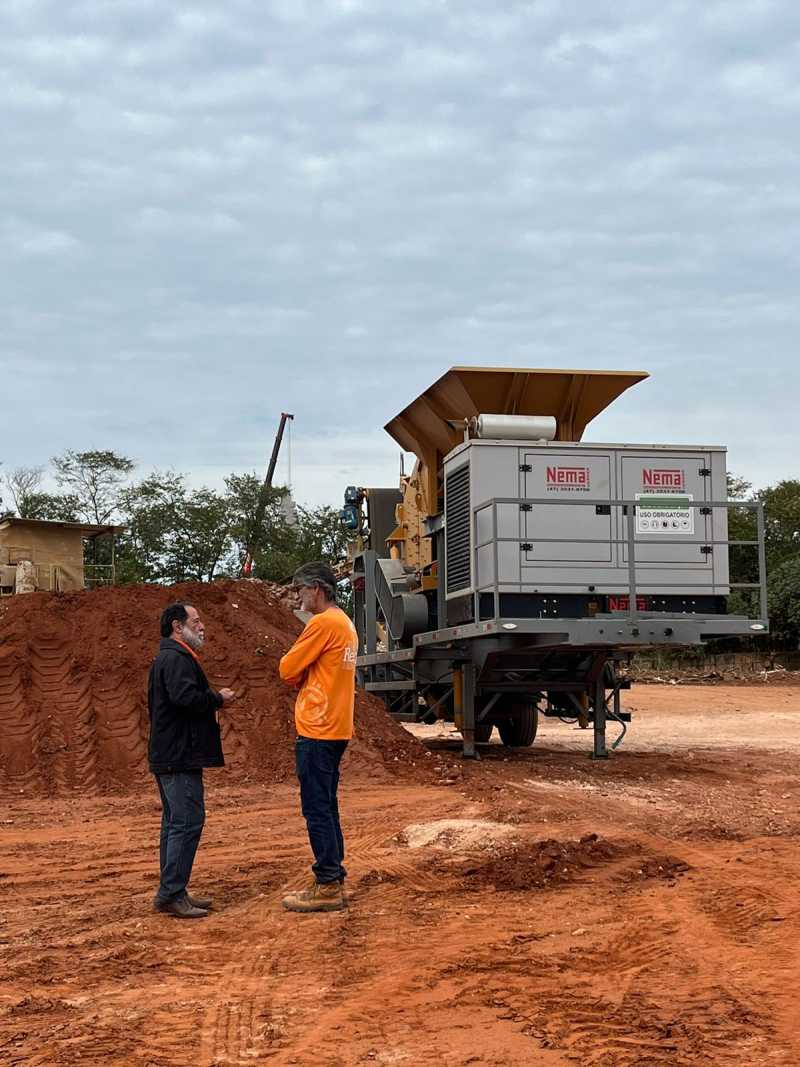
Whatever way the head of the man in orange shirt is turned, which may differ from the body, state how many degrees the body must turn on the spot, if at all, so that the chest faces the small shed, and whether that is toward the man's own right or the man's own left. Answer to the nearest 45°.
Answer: approximately 90° to the man's own right

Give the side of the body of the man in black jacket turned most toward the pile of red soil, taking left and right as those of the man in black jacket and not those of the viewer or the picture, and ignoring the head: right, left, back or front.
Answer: left

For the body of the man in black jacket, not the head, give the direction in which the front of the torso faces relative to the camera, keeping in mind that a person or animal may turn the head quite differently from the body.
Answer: to the viewer's right

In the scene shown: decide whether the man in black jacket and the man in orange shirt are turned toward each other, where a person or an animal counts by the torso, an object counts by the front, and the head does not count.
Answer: yes

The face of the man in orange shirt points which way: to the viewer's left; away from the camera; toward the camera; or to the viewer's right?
to the viewer's left

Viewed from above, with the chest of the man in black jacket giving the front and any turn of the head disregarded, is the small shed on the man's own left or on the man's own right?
on the man's own left

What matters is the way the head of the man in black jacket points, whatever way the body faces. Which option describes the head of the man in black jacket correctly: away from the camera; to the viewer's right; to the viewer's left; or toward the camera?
to the viewer's right

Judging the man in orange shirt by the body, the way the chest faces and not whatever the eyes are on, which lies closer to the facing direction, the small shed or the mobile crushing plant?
the small shed

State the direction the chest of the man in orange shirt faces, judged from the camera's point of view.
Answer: to the viewer's left

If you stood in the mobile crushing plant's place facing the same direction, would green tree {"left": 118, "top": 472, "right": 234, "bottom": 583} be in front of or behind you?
behind
